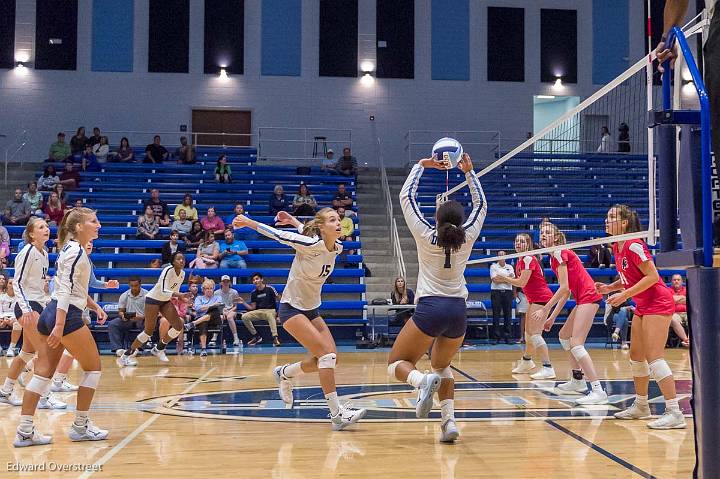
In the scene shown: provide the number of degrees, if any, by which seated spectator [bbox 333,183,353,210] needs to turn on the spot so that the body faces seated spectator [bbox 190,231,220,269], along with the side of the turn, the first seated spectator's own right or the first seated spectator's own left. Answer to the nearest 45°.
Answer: approximately 45° to the first seated spectator's own right

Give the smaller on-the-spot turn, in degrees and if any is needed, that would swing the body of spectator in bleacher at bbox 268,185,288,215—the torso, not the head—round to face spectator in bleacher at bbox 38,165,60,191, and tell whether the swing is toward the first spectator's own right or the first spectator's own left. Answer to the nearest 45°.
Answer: approximately 90° to the first spectator's own right

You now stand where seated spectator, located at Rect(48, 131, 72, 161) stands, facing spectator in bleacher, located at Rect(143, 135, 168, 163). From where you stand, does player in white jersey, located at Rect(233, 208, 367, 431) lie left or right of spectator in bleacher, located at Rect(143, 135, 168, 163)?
right

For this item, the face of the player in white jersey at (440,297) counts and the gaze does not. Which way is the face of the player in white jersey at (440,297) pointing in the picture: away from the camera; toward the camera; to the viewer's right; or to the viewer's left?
away from the camera

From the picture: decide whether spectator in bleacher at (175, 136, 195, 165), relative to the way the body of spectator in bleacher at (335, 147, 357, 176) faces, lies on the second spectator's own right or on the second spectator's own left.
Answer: on the second spectator's own right

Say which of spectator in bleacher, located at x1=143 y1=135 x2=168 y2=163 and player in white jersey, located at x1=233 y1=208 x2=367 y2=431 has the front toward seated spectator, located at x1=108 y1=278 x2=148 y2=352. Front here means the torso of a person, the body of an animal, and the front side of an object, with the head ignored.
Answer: the spectator in bleacher

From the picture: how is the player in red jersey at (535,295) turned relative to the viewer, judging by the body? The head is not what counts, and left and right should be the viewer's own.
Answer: facing to the left of the viewer

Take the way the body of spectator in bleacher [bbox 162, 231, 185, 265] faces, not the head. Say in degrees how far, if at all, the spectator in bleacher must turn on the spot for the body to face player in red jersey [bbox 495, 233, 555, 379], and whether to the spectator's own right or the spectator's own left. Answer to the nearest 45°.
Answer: approximately 45° to the spectator's own left

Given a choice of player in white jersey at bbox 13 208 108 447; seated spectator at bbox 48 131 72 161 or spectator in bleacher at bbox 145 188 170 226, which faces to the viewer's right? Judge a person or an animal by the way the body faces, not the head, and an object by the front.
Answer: the player in white jersey

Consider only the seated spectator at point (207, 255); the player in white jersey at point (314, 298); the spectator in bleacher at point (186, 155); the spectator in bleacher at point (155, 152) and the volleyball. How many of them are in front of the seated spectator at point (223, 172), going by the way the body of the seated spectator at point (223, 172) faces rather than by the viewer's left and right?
3
